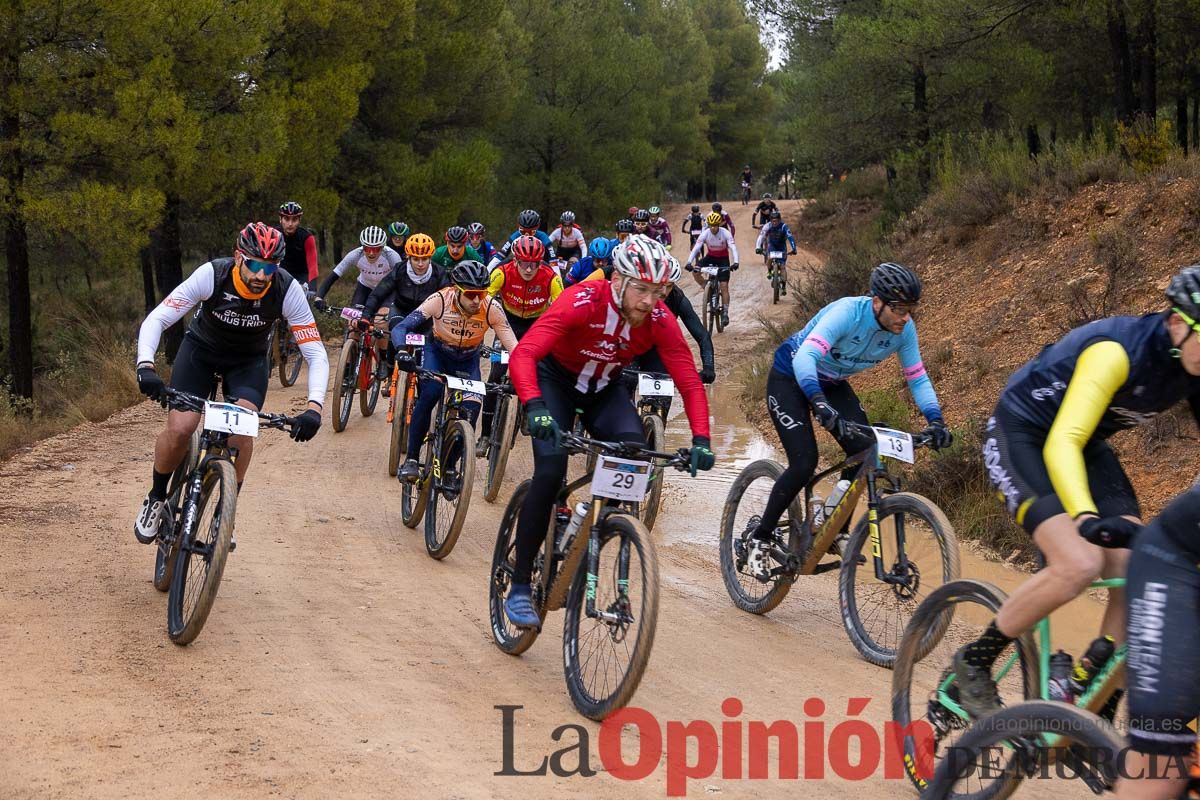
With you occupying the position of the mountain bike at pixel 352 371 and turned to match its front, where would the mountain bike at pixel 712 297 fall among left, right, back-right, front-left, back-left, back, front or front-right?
back

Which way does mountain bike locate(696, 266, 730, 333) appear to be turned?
toward the camera

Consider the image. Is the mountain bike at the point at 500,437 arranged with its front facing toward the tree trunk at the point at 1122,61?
no

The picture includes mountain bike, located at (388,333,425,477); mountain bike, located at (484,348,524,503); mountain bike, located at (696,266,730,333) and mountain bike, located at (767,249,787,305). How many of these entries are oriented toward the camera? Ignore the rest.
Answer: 4

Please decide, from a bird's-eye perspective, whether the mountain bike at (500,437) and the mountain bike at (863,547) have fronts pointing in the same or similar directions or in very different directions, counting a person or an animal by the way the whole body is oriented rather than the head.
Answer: same or similar directions

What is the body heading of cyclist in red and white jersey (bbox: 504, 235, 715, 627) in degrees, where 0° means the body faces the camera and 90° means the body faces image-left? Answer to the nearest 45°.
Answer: approximately 315°

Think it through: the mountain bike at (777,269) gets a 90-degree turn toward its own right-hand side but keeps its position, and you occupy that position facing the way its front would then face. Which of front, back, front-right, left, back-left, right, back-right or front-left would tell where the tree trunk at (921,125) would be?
back

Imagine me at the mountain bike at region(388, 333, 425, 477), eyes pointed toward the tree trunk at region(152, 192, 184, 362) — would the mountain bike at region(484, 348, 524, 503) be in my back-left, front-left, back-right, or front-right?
back-right

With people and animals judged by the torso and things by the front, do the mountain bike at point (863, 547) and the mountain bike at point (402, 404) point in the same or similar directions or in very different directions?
same or similar directions

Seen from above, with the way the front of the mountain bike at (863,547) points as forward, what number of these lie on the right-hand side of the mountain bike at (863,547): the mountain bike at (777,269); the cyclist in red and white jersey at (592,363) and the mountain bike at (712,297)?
1

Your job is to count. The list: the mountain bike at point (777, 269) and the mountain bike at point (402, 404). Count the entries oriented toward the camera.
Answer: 2

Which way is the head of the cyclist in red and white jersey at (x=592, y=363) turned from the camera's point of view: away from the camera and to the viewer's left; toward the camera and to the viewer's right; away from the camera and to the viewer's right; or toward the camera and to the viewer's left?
toward the camera and to the viewer's right

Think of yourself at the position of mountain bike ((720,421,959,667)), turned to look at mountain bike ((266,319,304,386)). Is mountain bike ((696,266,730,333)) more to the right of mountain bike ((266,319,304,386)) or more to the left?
right

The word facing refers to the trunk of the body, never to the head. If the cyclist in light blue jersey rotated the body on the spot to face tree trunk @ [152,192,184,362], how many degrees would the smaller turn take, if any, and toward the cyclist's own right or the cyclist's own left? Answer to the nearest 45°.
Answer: approximately 180°

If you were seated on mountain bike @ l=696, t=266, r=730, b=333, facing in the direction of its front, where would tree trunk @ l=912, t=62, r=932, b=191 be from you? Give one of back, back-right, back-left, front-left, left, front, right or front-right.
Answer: back-left

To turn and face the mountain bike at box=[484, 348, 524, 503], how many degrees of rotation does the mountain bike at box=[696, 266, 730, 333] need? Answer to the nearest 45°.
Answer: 0° — it already faces it

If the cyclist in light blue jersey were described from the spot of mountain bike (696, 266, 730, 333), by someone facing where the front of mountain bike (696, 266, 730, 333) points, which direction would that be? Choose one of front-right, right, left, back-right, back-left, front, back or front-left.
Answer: front

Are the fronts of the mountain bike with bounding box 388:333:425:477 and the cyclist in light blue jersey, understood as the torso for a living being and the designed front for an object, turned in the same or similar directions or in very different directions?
same or similar directions
